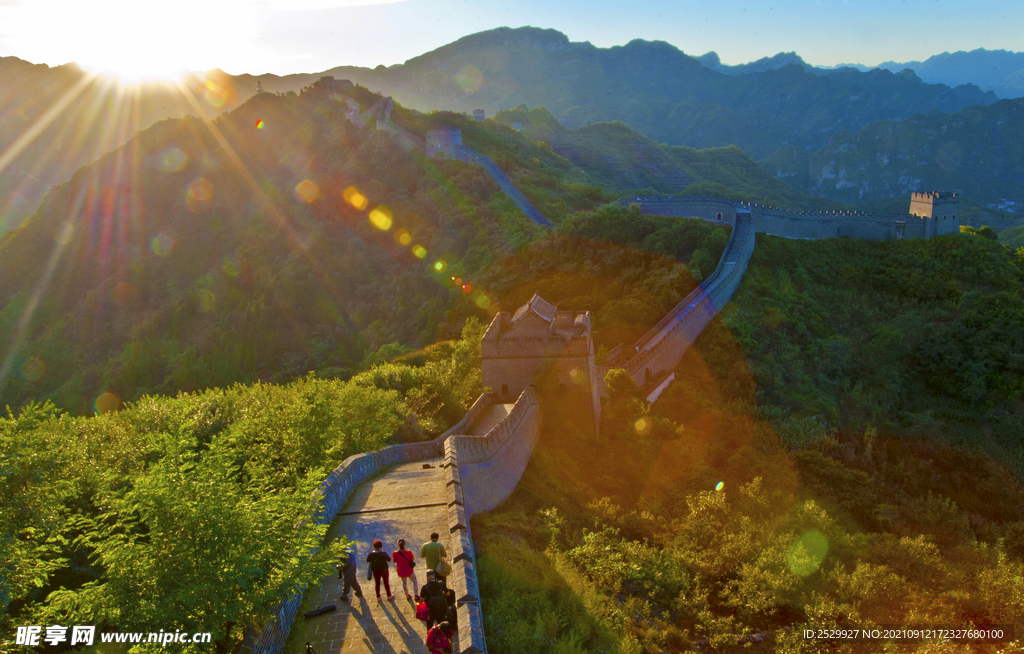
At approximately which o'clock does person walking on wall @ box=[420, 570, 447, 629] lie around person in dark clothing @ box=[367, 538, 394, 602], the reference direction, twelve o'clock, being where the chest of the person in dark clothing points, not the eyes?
The person walking on wall is roughly at 5 o'clock from the person in dark clothing.

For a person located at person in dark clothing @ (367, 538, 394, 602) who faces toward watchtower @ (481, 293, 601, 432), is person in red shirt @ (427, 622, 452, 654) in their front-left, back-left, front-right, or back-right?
back-right

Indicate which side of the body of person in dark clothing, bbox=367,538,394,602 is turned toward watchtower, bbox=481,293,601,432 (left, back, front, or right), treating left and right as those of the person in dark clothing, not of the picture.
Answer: front

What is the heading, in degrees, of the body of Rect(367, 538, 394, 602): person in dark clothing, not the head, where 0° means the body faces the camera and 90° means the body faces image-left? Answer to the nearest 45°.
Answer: approximately 180°

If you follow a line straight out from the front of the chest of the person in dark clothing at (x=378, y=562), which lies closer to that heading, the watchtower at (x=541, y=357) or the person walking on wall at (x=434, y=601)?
the watchtower

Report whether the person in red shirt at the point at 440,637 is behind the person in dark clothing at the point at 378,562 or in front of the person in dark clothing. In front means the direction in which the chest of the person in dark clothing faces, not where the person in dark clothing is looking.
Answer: behind

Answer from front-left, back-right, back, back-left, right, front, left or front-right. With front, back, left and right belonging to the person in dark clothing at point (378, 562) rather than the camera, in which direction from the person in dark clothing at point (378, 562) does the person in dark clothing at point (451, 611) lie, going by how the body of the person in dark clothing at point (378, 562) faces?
back-right
